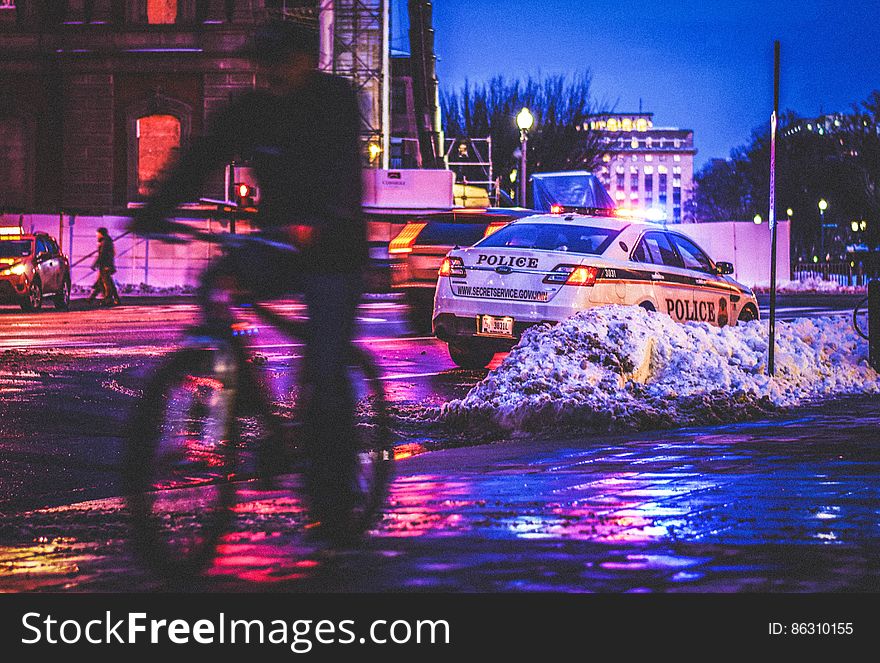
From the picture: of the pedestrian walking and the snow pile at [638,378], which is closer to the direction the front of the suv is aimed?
the snow pile

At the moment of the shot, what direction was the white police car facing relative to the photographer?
facing away from the viewer and to the right of the viewer

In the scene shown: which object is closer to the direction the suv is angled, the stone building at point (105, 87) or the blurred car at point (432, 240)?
the blurred car

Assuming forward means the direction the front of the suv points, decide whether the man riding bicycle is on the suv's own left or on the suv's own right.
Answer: on the suv's own left

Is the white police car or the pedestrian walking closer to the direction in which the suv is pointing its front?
the white police car

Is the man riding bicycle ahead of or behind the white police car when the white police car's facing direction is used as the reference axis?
behind

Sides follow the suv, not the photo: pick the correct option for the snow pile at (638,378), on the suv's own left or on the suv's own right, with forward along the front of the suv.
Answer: on the suv's own left

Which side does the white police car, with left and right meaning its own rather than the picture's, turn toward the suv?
left

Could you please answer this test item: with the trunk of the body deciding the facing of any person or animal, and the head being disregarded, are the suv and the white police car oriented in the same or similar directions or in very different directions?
very different directions

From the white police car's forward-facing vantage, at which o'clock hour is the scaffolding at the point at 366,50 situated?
The scaffolding is roughly at 10 o'clock from the white police car.
